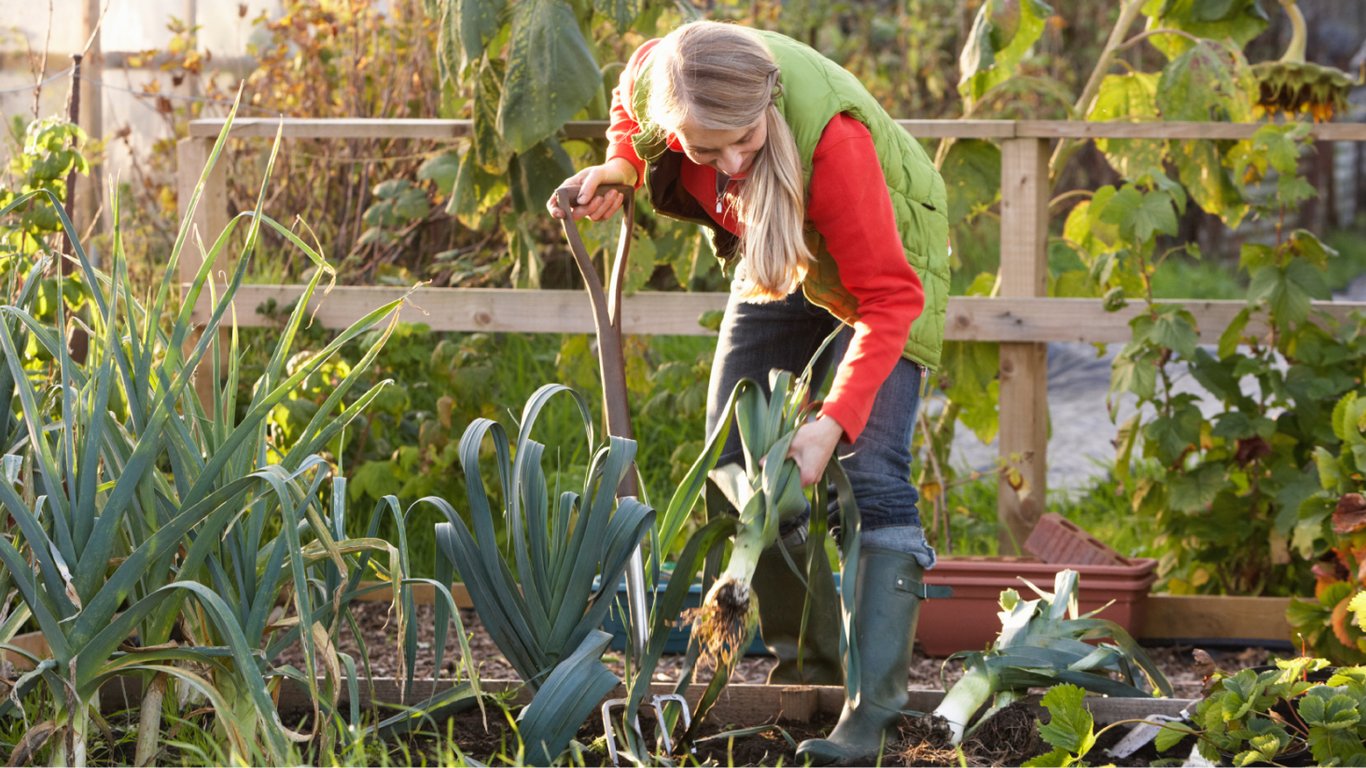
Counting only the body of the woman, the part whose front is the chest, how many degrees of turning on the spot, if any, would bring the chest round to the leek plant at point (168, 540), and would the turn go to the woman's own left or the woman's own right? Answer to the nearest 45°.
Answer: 0° — they already face it

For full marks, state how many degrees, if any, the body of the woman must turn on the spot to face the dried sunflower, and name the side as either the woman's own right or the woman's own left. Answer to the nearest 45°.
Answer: approximately 180°

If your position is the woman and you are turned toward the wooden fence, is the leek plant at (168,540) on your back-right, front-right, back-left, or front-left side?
back-left

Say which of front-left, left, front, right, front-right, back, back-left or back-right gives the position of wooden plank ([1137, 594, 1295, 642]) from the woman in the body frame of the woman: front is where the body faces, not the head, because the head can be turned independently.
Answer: back

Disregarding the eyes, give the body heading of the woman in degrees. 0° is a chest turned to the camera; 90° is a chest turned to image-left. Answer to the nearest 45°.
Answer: approximately 45°
